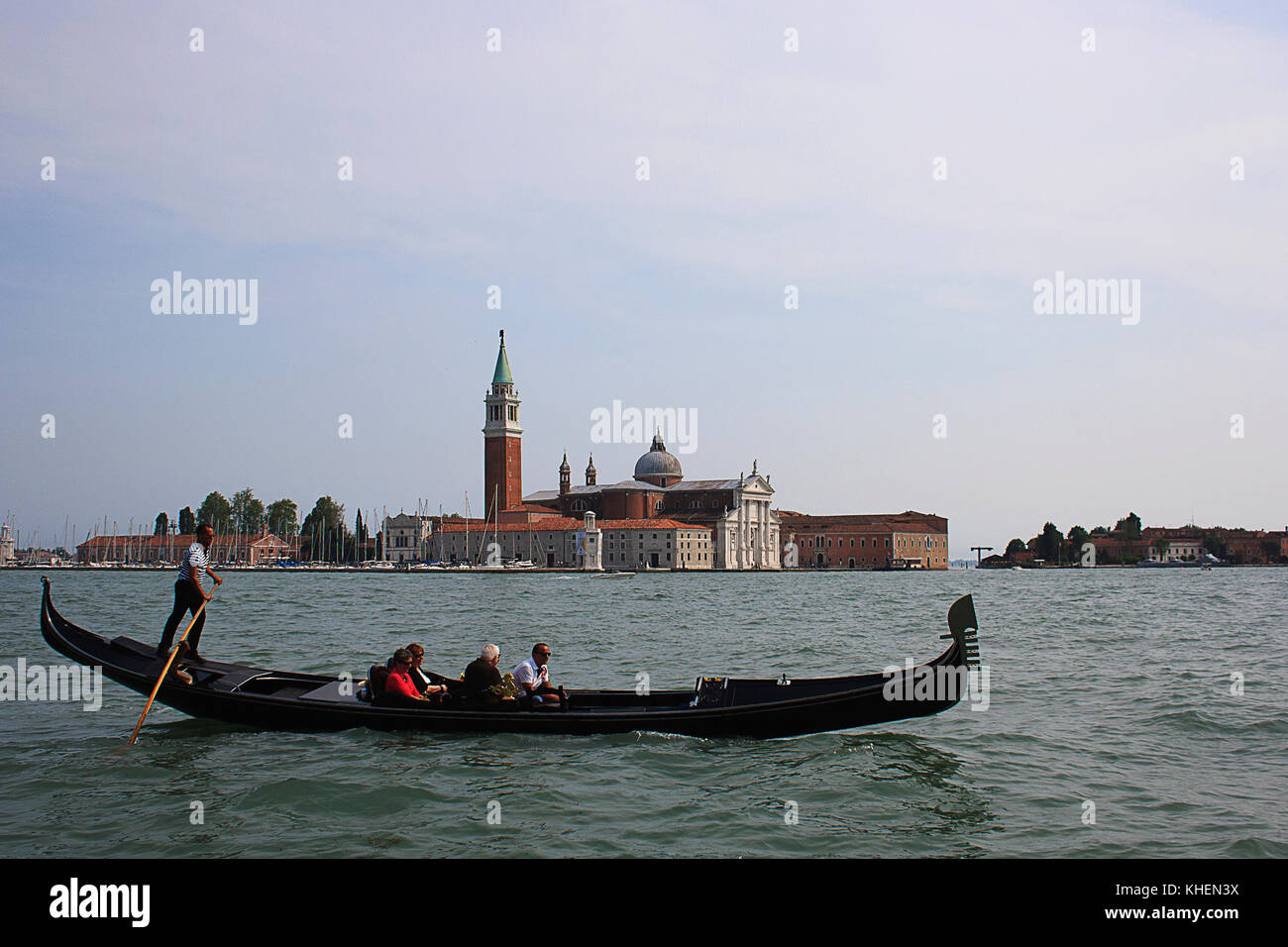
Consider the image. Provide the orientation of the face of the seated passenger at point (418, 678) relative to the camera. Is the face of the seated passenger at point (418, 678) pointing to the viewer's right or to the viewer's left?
to the viewer's right

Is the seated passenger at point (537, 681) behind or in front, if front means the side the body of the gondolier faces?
in front

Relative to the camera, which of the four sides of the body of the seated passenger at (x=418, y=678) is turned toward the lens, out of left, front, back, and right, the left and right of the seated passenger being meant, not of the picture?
right

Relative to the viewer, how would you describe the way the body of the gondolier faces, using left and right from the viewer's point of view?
facing to the right of the viewer

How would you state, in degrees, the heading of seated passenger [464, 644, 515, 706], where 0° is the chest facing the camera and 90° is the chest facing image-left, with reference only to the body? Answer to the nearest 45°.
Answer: approximately 225°

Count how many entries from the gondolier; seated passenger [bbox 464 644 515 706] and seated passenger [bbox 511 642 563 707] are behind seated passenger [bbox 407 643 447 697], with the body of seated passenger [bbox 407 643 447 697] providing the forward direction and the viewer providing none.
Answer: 1

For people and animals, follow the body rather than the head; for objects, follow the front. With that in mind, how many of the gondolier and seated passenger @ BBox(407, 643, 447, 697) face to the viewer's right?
2

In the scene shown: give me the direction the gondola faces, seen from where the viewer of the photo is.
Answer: facing to the right of the viewer

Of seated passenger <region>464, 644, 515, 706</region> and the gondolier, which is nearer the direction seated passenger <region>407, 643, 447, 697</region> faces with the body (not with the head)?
the seated passenger
